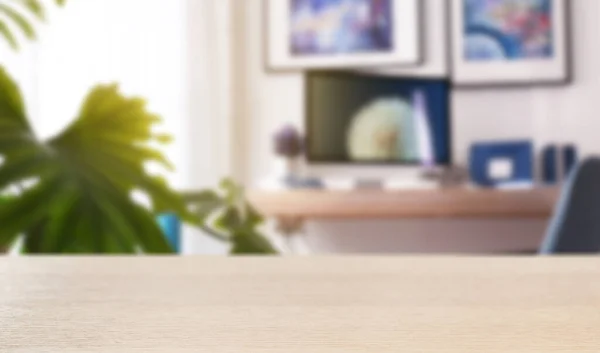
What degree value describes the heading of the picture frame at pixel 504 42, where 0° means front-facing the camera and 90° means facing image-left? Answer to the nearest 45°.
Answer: approximately 0°

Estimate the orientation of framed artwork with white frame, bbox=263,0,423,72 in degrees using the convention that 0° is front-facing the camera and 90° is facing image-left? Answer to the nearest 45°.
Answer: approximately 0°

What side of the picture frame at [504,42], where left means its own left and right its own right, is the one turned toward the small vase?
right

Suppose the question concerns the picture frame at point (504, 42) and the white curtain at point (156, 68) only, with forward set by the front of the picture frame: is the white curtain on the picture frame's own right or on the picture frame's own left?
on the picture frame's own right
